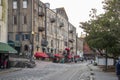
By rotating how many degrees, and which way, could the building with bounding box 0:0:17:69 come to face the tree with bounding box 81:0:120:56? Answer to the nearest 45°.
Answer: approximately 45° to its left

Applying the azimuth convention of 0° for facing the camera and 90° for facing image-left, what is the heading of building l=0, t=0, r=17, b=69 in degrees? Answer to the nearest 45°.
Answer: approximately 315°
